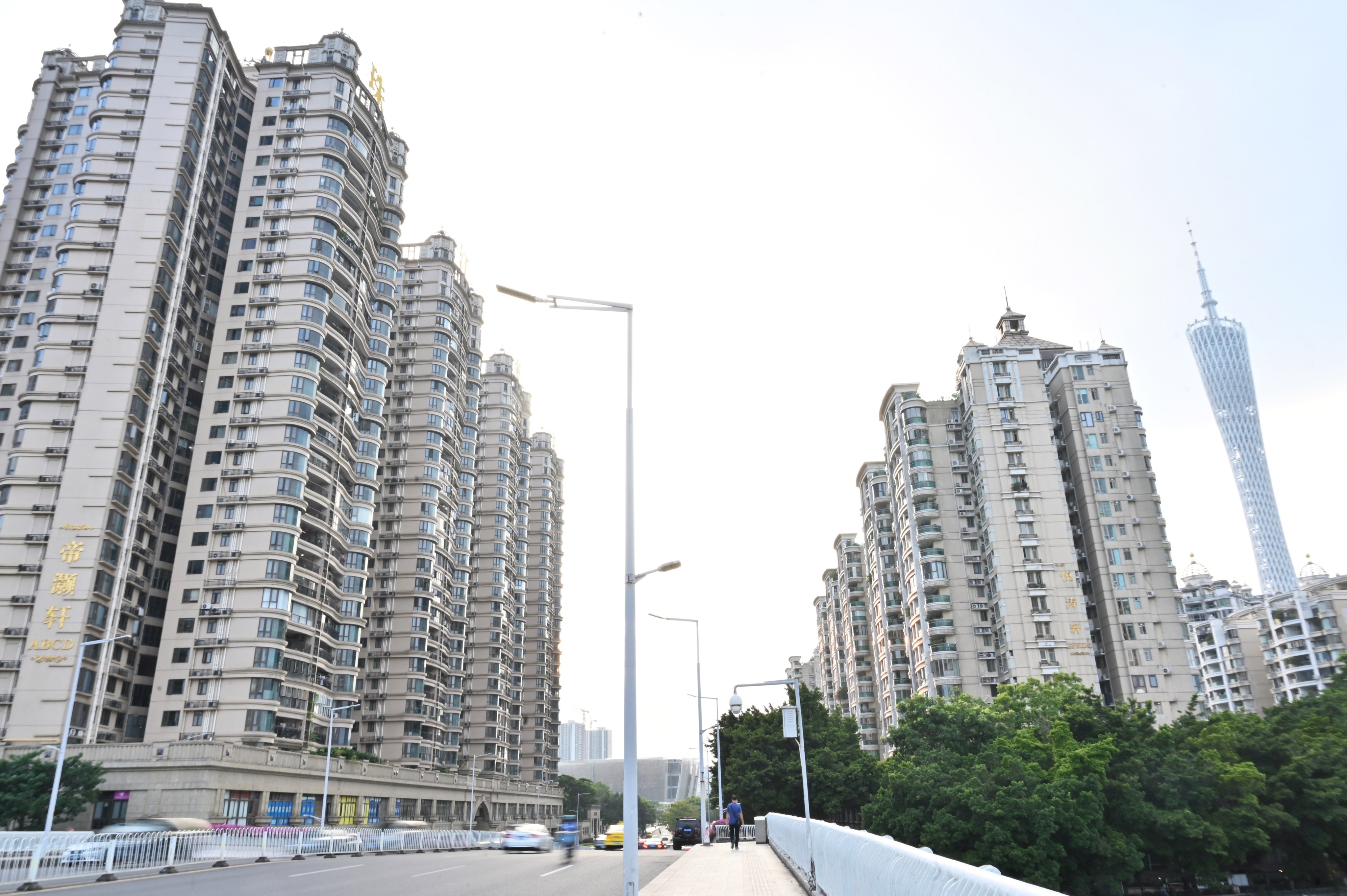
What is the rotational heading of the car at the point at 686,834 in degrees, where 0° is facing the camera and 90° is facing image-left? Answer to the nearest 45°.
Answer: approximately 180°

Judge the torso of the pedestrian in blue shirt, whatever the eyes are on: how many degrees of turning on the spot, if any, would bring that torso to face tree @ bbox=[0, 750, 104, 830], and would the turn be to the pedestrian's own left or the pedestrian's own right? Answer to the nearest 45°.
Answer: approximately 90° to the pedestrian's own left

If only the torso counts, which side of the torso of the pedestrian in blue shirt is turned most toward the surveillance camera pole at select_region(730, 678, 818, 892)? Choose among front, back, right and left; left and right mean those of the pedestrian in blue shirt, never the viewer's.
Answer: back

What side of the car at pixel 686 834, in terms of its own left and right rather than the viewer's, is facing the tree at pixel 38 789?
left

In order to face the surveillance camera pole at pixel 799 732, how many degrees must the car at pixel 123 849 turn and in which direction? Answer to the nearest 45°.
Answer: approximately 90° to its left

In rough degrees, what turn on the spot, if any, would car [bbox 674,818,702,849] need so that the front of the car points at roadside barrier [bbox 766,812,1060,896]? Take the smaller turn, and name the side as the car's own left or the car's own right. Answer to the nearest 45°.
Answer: approximately 180°

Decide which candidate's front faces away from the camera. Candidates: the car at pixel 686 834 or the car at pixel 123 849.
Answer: the car at pixel 686 834

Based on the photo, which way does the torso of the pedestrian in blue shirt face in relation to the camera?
away from the camera

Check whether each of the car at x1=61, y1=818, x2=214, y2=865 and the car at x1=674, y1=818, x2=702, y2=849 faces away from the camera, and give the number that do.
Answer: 1

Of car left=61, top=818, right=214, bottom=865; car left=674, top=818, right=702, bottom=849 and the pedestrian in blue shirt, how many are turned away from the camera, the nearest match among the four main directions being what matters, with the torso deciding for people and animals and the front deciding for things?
2

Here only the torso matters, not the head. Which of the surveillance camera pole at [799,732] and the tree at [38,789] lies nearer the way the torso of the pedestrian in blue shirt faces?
the tree
